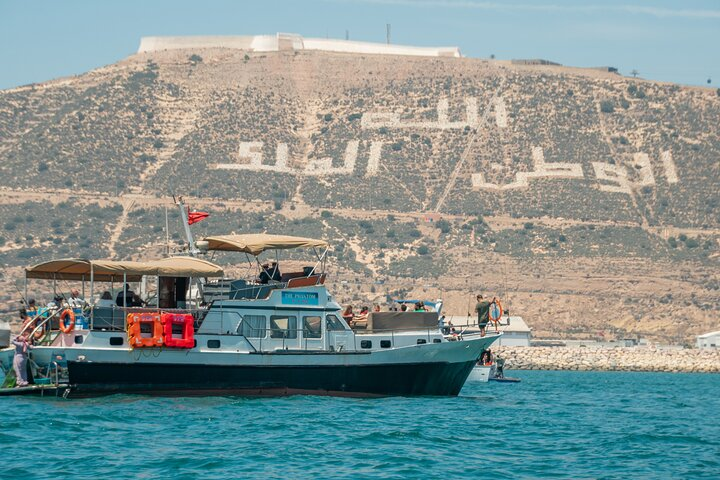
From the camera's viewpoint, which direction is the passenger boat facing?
to the viewer's right

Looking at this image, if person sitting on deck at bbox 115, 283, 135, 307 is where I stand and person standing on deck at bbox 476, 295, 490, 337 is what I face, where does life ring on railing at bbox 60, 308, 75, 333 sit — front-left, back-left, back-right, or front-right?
back-right
